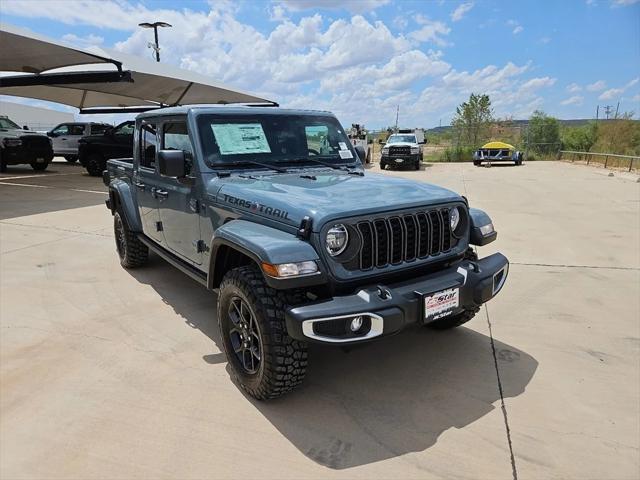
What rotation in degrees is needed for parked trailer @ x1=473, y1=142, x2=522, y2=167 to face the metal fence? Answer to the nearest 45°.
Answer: approximately 90° to its left

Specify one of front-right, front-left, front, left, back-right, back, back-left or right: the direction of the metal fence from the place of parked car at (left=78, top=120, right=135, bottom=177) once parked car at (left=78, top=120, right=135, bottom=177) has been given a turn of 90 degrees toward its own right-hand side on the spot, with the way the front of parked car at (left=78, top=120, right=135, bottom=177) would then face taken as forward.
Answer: back-right

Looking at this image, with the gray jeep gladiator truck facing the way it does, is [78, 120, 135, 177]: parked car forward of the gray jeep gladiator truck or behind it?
behind

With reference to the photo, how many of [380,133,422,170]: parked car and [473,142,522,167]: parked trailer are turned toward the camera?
2

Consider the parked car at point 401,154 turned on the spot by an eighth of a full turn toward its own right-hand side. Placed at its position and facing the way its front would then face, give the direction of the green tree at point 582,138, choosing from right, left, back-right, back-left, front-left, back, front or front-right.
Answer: back

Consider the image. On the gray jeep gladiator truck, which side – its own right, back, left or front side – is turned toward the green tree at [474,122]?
left

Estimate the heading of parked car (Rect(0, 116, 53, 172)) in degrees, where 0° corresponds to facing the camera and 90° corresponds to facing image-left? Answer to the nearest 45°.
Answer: approximately 315°

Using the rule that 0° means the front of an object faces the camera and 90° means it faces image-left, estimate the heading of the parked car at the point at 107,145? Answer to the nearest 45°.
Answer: approximately 45°

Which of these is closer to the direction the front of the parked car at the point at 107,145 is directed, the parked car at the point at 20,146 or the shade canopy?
the parked car

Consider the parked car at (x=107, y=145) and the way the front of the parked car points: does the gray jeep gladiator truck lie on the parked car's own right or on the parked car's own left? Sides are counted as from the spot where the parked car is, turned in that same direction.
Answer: on the parked car's own left
